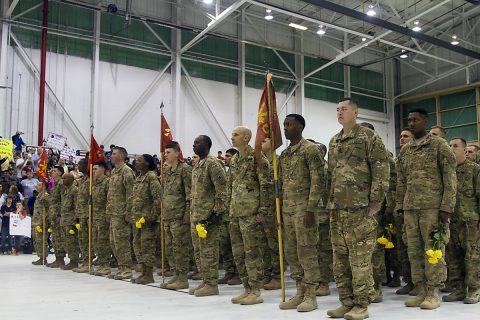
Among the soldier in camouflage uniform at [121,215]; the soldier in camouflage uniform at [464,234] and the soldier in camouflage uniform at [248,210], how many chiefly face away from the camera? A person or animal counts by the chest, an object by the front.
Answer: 0

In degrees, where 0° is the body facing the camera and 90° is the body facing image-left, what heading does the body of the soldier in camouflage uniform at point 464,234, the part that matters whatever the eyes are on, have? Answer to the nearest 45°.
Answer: approximately 45°

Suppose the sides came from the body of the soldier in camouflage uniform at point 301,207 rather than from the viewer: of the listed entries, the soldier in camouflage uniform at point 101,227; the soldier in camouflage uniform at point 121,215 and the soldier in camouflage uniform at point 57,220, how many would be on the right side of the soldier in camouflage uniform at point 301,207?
3

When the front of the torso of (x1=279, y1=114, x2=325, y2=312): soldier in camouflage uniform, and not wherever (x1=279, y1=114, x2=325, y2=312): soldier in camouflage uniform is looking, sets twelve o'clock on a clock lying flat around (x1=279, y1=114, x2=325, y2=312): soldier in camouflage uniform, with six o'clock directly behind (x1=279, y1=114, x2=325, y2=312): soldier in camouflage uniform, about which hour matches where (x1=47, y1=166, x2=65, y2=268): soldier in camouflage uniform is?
(x1=47, y1=166, x2=65, y2=268): soldier in camouflage uniform is roughly at 3 o'clock from (x1=279, y1=114, x2=325, y2=312): soldier in camouflage uniform.

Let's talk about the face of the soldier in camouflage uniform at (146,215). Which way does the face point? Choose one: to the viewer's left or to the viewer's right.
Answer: to the viewer's left

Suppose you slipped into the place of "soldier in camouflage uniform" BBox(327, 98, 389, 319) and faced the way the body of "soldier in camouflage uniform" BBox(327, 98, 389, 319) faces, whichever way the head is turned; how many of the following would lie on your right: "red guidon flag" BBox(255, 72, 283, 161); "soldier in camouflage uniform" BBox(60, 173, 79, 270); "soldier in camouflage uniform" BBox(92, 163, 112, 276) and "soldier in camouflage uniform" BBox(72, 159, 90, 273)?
4

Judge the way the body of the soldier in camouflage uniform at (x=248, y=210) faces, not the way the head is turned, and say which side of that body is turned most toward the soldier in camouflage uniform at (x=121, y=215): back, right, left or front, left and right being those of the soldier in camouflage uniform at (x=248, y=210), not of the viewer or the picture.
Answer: right

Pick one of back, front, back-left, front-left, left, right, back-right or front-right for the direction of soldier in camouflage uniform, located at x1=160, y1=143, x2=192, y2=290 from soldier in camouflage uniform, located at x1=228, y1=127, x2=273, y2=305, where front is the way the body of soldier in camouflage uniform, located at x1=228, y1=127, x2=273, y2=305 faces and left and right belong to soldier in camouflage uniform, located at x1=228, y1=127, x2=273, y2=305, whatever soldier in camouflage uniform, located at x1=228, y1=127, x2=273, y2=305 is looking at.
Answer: right

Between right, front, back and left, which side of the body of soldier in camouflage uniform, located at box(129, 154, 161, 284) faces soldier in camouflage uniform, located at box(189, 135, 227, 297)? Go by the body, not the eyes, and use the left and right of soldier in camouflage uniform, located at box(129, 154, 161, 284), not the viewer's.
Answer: left

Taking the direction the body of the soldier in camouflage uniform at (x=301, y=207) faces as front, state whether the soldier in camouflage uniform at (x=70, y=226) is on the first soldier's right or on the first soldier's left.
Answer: on the first soldier's right

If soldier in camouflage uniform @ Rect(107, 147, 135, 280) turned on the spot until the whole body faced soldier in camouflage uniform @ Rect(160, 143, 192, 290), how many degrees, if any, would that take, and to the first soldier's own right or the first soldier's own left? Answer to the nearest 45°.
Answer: approximately 90° to the first soldier's own left

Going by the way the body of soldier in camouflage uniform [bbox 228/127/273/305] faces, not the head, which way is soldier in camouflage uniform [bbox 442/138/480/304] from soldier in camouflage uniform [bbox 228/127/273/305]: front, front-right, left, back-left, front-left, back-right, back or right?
back-left

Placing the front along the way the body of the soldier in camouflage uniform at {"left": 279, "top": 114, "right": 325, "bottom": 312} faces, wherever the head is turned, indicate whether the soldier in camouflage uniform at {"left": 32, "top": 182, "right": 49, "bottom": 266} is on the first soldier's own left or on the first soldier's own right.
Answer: on the first soldier's own right

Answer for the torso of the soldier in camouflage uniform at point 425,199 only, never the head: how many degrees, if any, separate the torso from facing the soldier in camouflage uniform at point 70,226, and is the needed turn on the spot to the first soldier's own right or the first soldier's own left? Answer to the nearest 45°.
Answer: approximately 45° to the first soldier's own right

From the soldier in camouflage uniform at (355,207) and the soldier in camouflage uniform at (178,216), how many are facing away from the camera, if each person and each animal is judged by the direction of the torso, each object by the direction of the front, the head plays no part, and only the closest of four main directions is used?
0
